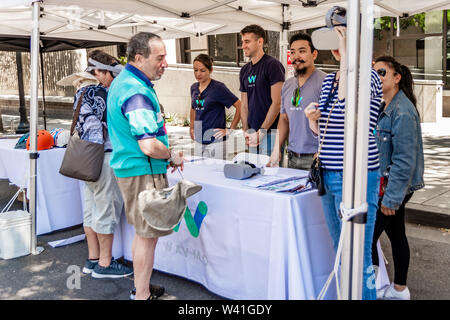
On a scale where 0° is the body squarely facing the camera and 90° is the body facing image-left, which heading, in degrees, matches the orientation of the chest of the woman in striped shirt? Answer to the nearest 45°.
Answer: approximately 45°

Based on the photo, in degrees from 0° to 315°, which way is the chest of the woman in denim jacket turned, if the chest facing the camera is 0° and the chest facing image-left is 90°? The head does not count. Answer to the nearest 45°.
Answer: approximately 90°

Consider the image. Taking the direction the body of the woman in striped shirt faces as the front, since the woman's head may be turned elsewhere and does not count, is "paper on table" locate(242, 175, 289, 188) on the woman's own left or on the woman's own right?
on the woman's own right

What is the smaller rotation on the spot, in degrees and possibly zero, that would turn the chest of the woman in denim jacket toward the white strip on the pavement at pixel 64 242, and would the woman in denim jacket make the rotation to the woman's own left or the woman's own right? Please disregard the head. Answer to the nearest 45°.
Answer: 0° — they already face it

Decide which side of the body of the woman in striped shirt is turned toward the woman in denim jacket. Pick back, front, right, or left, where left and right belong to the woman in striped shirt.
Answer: back
